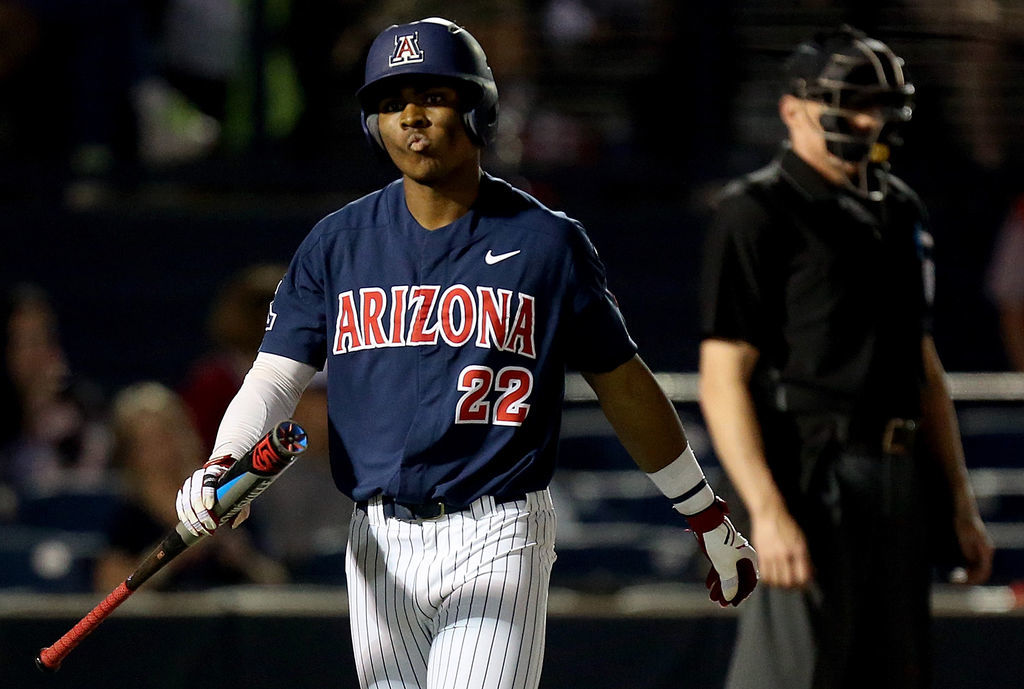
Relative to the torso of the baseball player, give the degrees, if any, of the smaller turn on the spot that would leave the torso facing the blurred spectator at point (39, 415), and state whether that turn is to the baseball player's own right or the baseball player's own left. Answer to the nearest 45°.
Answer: approximately 135° to the baseball player's own right

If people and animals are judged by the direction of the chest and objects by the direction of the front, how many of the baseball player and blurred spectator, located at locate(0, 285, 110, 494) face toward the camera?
2

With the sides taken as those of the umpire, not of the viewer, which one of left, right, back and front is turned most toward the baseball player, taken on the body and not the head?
right

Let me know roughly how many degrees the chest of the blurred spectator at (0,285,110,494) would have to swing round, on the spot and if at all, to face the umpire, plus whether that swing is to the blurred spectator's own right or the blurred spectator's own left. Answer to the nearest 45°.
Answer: approximately 45° to the blurred spectator's own left

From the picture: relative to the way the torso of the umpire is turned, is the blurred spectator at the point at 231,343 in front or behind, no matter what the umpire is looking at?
behind

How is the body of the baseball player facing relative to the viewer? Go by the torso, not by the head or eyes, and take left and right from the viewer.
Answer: facing the viewer

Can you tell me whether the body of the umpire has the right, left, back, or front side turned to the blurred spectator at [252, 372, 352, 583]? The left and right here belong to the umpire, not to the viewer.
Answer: back

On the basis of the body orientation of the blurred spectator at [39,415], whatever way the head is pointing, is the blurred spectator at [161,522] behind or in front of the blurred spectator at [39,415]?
in front

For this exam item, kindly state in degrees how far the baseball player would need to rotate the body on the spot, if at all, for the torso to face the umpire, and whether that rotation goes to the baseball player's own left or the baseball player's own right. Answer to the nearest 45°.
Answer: approximately 135° to the baseball player's own left

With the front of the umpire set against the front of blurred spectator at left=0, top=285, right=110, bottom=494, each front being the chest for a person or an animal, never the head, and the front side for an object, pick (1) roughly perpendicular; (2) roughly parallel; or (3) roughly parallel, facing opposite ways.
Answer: roughly parallel

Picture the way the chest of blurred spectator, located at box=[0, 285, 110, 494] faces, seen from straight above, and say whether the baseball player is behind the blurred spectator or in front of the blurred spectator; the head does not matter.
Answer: in front

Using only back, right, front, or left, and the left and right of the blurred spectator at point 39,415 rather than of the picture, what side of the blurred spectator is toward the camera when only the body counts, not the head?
front
